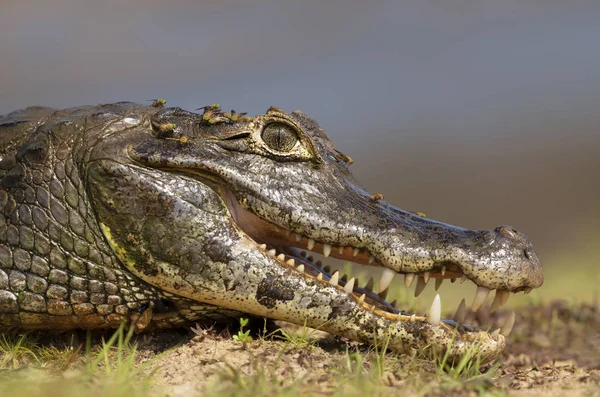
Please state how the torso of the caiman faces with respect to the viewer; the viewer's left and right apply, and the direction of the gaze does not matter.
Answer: facing to the right of the viewer
